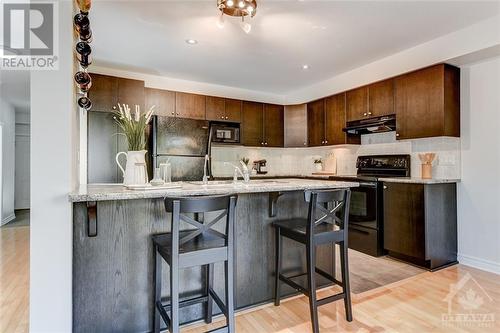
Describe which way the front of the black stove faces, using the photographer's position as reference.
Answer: facing the viewer and to the left of the viewer

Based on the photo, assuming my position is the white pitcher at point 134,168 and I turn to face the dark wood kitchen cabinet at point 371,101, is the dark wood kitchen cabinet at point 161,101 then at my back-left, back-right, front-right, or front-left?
front-left

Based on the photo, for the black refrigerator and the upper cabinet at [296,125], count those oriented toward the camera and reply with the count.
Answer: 2

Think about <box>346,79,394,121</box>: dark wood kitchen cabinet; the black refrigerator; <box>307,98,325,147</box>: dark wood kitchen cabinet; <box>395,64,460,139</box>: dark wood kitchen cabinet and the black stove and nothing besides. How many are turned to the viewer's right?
0

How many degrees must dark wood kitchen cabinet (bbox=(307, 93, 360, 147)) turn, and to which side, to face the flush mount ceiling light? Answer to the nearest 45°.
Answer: approximately 45° to its left

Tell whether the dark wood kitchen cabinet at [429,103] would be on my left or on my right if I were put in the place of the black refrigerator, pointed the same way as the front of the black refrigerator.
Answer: on my left

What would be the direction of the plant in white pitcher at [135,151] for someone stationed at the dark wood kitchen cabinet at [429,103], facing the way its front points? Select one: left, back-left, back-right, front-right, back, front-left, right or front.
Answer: front

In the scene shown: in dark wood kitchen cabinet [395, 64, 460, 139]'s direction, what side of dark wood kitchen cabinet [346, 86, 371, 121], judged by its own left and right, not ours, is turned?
left

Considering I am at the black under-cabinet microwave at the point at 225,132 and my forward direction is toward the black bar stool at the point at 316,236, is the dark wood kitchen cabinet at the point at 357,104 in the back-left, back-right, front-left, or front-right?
front-left

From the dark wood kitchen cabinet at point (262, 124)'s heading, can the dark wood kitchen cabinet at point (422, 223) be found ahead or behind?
ahead

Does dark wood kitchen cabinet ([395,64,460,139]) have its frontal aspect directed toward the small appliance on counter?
no

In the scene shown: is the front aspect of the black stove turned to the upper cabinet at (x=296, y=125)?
no

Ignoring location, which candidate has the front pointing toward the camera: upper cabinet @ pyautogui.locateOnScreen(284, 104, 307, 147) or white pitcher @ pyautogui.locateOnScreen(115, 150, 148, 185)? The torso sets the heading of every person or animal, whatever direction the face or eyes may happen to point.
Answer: the upper cabinet

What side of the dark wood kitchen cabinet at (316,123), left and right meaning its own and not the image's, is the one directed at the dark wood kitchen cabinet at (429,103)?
left

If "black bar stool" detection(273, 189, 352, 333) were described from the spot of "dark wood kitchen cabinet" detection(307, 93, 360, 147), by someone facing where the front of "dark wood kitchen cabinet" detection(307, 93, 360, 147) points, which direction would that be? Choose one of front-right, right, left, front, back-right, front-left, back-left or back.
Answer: front-left

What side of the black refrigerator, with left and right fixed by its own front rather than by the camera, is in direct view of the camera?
front

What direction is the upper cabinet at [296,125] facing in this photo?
toward the camera
